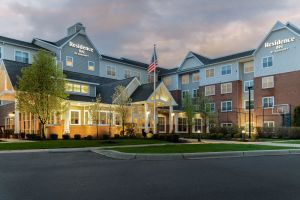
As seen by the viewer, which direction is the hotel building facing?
toward the camera

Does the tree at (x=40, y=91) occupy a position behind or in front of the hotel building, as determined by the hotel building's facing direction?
in front
